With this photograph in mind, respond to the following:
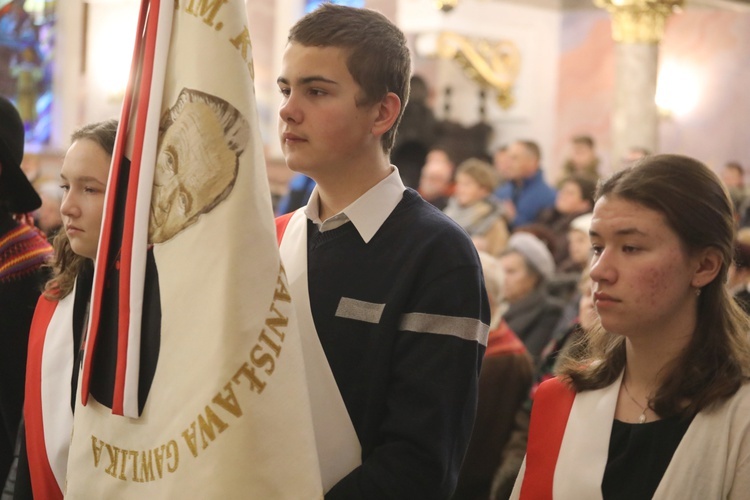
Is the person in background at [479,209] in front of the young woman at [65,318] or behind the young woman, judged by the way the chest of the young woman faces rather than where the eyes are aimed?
behind

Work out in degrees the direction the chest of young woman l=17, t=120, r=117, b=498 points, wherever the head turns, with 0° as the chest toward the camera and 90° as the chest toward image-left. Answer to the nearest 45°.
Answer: approximately 45°

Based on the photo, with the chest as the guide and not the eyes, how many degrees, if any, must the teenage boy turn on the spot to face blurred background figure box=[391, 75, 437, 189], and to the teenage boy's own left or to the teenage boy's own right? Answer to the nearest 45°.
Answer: approximately 135° to the teenage boy's own right

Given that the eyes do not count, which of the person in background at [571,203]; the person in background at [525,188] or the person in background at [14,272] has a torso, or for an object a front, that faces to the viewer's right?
the person in background at [14,272]

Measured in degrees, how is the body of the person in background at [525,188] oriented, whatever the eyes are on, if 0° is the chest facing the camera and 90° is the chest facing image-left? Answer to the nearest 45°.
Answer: approximately 45°

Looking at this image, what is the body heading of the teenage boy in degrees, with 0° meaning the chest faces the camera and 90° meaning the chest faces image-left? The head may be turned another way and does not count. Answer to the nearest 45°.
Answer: approximately 45°

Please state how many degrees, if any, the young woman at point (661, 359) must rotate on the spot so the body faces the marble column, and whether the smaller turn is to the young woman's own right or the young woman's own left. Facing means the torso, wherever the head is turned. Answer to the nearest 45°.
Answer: approximately 135° to the young woman's own right

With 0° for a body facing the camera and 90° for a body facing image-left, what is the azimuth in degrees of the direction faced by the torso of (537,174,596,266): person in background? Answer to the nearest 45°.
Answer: approximately 45°

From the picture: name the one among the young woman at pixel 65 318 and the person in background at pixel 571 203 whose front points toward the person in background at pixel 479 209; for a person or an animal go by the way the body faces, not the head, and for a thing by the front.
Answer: the person in background at pixel 571 203
